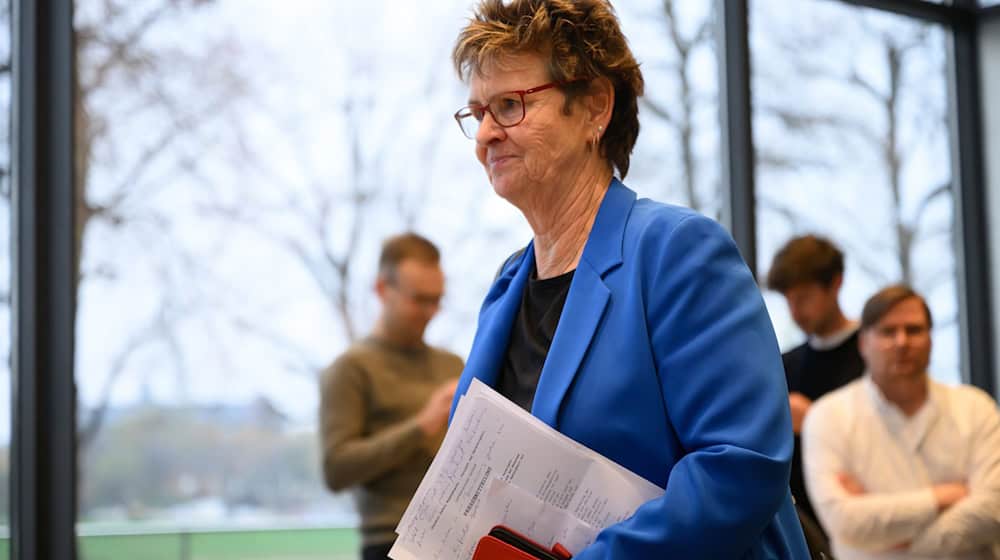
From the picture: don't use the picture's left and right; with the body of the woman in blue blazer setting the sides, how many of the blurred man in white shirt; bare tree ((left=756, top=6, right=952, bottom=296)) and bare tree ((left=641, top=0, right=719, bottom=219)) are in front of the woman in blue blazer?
0

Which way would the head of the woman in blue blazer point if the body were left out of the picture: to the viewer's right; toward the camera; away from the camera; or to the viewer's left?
to the viewer's left

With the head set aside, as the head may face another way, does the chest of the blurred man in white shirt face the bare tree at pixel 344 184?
no

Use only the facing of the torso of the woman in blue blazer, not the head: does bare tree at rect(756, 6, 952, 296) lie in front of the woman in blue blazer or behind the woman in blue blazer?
behind

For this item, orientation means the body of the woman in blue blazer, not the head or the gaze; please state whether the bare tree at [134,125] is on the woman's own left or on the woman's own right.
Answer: on the woman's own right

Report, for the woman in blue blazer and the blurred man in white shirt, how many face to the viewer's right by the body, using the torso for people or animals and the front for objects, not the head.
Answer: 0

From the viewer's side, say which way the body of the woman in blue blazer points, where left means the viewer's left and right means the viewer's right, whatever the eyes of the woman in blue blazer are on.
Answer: facing the viewer and to the left of the viewer

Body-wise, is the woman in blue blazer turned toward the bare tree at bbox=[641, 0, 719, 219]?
no

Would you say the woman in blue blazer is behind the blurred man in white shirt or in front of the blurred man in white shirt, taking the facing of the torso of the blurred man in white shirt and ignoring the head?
in front

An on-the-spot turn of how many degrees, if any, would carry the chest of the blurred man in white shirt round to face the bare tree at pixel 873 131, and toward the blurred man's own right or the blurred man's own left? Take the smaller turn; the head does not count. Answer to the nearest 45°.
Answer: approximately 180°

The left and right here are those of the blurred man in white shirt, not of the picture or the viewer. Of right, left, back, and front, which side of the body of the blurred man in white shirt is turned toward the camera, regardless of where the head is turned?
front

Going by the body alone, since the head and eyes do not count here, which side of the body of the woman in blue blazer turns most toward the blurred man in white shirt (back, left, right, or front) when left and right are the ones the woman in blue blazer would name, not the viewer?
back

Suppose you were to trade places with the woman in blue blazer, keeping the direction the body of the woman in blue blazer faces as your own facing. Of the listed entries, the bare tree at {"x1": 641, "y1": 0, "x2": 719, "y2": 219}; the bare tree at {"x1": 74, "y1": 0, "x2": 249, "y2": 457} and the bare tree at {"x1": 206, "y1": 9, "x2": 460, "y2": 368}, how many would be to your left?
0

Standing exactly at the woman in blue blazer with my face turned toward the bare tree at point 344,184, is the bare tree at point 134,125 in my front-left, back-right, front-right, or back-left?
front-left

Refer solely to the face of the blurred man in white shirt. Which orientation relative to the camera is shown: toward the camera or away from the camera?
toward the camera
